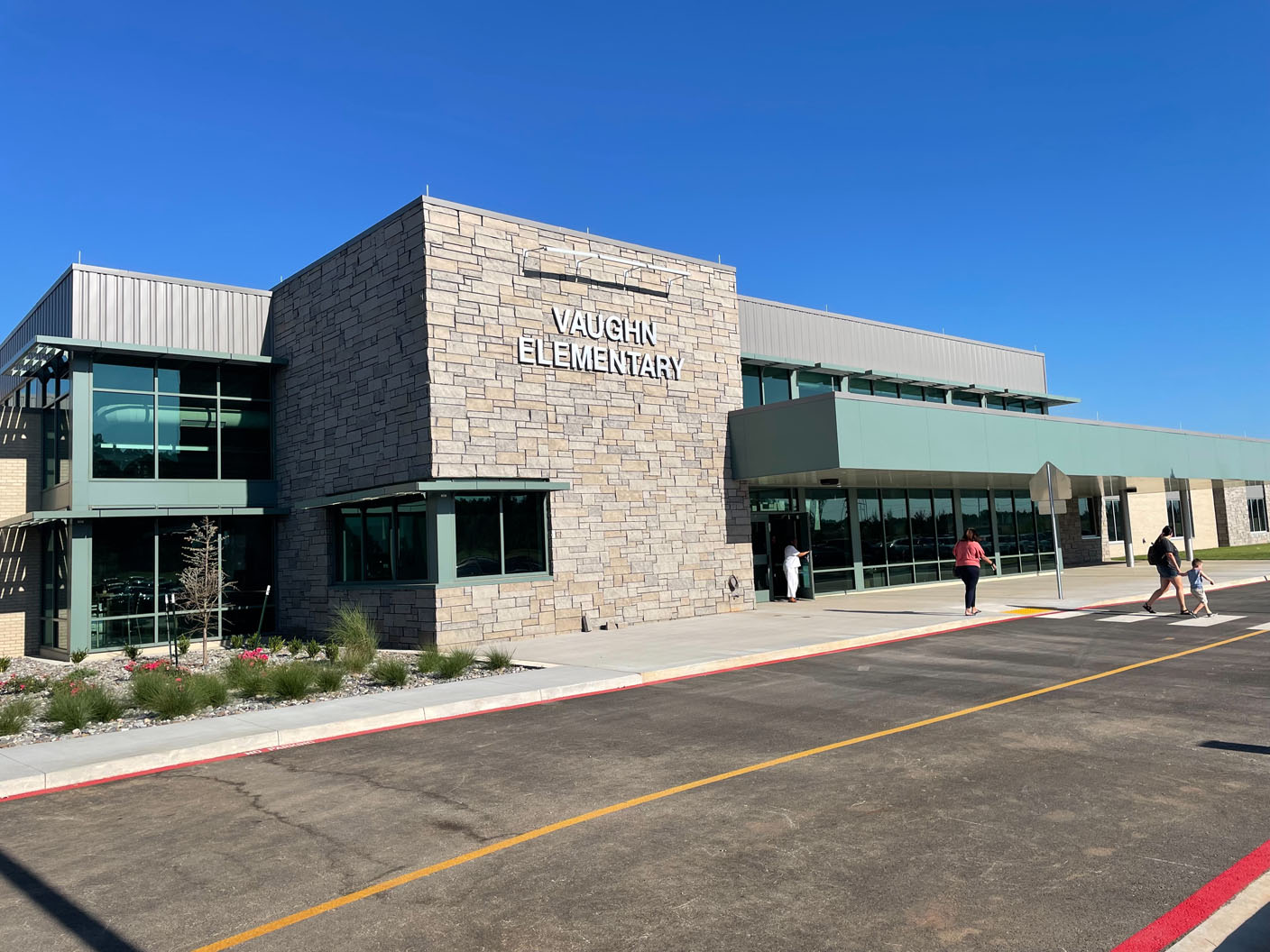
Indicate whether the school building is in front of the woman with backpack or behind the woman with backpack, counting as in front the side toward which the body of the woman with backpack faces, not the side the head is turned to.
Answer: behind

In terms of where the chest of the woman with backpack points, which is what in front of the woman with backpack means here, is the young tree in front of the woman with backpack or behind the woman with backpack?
behind

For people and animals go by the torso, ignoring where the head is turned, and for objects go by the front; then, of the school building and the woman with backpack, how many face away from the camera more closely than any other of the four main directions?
0

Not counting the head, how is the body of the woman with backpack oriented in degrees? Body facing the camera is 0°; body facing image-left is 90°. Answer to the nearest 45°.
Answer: approximately 270°

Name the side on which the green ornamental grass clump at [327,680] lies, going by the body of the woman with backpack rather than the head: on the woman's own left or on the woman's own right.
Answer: on the woman's own right

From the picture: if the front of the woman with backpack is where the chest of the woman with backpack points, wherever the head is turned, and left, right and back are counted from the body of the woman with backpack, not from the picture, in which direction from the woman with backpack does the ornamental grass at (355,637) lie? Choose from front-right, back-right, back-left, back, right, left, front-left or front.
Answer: back-right

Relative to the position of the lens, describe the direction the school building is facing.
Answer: facing the viewer and to the right of the viewer

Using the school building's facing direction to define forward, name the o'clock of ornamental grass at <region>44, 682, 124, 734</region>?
The ornamental grass is roughly at 2 o'clock from the school building.

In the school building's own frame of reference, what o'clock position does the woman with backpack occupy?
The woman with backpack is roughly at 11 o'clock from the school building.

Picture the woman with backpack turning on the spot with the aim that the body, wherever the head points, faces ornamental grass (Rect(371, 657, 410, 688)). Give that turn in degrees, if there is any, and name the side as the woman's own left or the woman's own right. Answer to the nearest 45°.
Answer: approximately 135° to the woman's own right

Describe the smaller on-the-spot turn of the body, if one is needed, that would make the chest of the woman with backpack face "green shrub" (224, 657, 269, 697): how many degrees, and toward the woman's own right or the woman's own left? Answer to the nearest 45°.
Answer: approximately 135° to the woman's own right

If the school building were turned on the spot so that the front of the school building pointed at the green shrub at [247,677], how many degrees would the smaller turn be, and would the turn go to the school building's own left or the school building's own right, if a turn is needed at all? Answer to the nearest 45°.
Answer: approximately 45° to the school building's own right

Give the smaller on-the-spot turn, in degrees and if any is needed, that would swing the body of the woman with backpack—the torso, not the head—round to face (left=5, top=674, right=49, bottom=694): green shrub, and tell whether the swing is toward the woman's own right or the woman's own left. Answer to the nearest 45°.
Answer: approximately 135° to the woman's own right

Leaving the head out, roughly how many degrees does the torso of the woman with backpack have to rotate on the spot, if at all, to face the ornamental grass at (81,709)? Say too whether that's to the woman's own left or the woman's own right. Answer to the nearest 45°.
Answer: approximately 135° to the woman's own right

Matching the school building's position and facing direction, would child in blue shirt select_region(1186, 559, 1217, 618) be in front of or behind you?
in front
